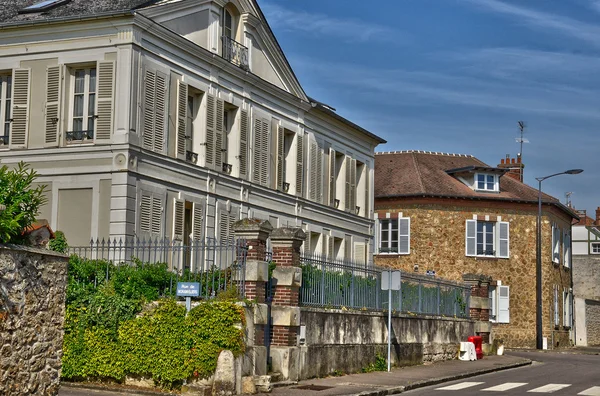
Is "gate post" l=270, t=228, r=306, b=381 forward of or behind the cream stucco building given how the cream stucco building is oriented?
forward

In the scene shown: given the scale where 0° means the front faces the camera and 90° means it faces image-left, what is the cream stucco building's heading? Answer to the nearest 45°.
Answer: approximately 315°

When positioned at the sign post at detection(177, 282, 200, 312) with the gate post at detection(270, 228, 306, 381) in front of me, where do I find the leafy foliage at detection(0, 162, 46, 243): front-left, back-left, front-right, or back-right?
back-right
